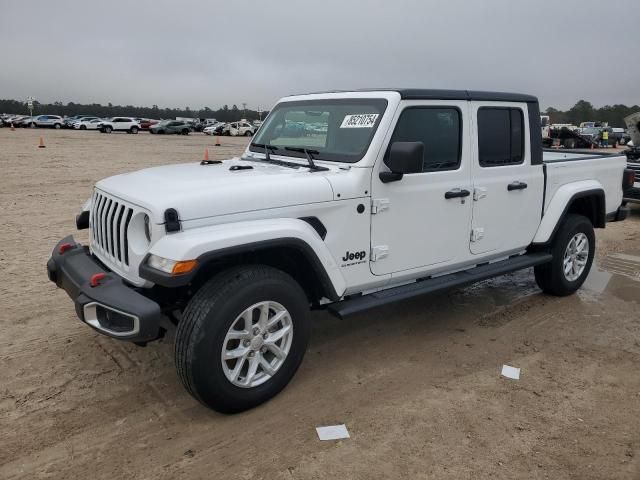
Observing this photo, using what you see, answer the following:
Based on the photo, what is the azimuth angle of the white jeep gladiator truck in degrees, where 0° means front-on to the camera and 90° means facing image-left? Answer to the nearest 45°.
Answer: approximately 45°

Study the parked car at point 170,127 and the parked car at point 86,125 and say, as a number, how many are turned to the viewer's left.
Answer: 2

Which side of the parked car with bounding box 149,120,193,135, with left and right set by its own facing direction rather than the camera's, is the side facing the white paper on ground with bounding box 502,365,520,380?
left

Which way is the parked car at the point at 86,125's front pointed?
to the viewer's left

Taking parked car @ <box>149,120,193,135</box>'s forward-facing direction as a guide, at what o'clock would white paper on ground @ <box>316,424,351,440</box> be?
The white paper on ground is roughly at 9 o'clock from the parked car.

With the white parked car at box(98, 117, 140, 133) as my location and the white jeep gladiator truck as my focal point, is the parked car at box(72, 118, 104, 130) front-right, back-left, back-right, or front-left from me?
back-right

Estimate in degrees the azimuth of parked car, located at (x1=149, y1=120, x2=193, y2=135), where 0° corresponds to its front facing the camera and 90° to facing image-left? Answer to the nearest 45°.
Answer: approximately 90°

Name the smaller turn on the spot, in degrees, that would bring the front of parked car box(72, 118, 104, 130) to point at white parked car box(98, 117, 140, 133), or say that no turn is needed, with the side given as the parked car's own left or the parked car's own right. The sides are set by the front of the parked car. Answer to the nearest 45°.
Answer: approximately 135° to the parked car's own left

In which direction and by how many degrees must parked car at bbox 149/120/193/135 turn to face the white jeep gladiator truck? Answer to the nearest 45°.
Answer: approximately 90° to its left

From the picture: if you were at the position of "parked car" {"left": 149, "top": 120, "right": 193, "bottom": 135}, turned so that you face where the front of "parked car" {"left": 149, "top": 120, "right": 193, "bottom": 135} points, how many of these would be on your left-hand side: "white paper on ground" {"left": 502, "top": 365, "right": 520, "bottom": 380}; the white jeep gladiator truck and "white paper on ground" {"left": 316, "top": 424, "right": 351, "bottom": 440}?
3

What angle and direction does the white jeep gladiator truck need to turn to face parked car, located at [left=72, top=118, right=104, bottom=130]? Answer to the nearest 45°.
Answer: approximately 90° to its right
